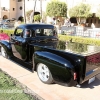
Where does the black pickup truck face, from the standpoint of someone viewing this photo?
facing away from the viewer and to the left of the viewer
